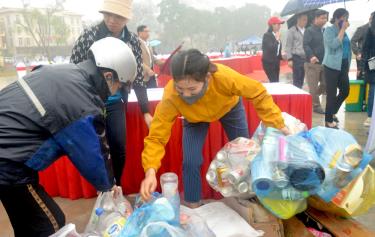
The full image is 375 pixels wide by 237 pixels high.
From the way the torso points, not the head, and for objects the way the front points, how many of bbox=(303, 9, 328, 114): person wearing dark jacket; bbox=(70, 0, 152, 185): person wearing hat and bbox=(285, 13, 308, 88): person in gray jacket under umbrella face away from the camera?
0

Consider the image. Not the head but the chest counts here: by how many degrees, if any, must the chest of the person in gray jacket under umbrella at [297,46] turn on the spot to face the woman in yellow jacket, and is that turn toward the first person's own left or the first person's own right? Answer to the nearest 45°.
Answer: approximately 45° to the first person's own right

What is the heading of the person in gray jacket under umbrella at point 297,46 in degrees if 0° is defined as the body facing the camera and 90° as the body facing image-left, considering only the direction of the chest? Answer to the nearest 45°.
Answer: approximately 315°

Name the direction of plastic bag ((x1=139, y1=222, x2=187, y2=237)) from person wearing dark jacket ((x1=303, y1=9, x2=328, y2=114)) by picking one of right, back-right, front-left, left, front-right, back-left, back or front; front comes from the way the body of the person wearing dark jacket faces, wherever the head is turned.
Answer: front-right

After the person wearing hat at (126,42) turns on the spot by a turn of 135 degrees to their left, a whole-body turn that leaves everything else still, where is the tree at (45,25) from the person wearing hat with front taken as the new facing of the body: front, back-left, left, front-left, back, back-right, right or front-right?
front-left

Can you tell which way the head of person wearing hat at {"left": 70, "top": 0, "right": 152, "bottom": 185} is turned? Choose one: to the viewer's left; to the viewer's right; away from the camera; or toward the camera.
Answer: toward the camera

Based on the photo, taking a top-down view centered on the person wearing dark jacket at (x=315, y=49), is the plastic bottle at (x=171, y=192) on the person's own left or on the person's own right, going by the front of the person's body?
on the person's own right

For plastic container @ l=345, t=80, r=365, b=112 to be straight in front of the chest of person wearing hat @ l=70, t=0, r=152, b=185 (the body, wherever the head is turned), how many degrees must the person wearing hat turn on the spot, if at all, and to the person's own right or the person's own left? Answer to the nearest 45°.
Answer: approximately 135° to the person's own left

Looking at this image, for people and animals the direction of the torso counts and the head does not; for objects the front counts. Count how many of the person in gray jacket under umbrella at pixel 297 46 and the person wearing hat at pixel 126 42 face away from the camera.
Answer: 0

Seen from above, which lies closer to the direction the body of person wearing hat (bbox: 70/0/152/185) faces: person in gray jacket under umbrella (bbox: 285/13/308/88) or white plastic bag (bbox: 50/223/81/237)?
the white plastic bag

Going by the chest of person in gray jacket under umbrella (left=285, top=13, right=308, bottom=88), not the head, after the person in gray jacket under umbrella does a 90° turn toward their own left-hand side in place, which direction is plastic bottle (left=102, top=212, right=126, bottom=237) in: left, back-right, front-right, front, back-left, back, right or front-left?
back-right

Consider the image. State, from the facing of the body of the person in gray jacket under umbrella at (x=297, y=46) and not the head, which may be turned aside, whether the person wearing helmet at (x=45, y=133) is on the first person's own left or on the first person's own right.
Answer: on the first person's own right

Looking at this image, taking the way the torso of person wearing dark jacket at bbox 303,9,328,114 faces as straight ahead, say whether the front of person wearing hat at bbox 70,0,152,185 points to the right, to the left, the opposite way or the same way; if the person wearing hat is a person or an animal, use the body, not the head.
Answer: the same way

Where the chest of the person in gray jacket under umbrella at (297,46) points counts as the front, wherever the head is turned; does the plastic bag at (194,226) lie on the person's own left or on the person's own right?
on the person's own right

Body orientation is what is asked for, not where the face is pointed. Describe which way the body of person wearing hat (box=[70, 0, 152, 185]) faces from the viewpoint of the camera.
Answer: toward the camera

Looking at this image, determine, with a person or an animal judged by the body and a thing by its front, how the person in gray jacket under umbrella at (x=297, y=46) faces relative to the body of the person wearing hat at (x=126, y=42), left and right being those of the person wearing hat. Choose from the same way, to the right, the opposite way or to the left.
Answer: the same way

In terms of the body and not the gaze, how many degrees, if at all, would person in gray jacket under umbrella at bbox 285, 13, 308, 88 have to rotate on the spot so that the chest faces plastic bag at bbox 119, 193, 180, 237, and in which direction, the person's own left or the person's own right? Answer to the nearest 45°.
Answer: approximately 45° to the person's own right
